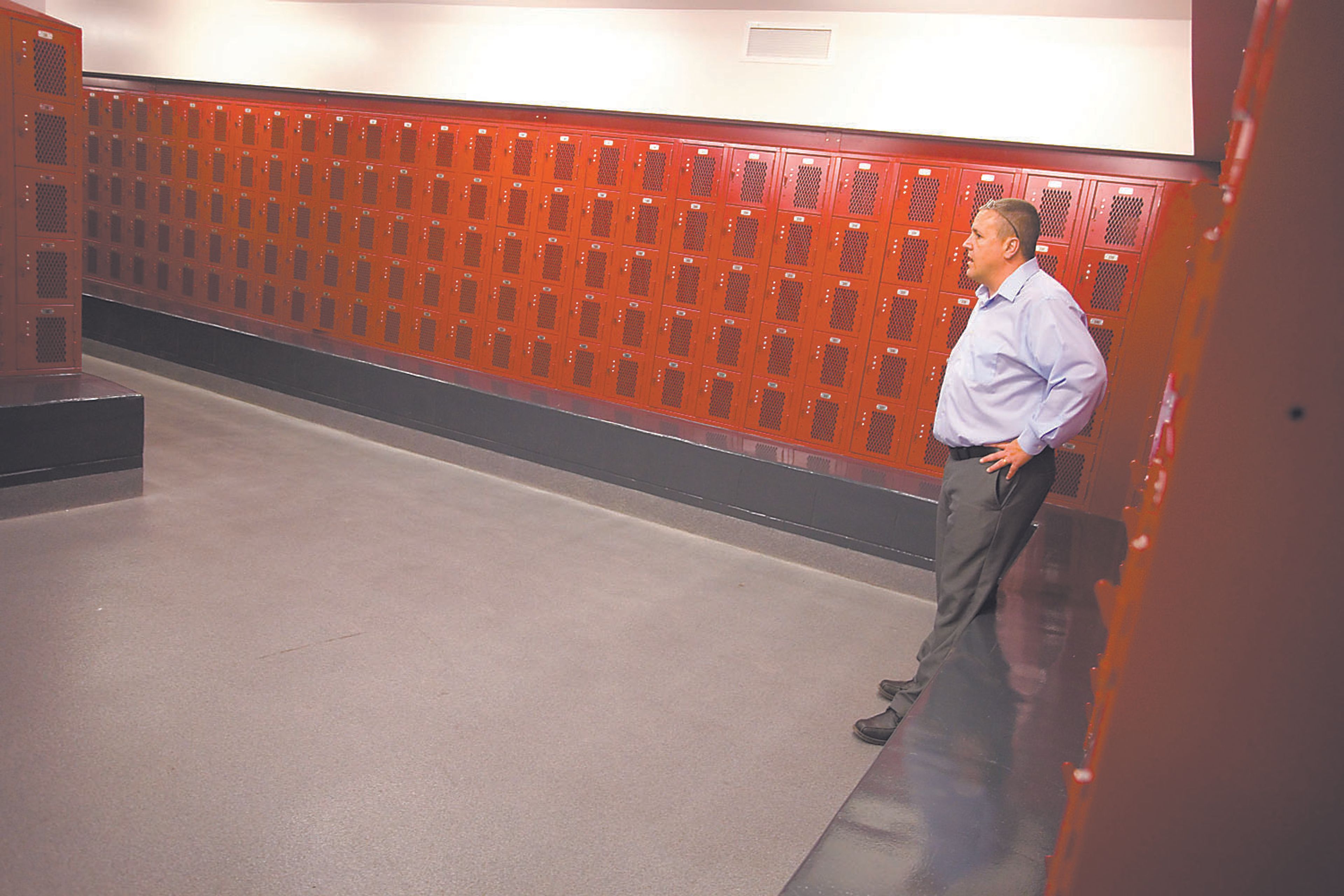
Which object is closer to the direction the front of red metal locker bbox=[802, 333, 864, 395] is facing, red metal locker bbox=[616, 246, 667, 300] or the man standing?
the man standing

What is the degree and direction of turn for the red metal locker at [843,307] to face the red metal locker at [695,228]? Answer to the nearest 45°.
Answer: approximately 90° to its right

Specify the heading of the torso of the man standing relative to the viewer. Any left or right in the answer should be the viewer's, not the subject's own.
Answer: facing to the left of the viewer

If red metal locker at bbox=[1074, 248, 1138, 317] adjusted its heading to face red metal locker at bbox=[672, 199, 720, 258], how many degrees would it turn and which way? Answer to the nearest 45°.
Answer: approximately 90° to its right

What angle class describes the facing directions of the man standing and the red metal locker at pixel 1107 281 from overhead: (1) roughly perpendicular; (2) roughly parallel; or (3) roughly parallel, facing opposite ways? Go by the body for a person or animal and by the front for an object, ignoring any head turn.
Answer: roughly perpendicular

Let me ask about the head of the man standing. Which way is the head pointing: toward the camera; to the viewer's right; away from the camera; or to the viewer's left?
to the viewer's left

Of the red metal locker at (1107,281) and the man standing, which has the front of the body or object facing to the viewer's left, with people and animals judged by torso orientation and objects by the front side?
the man standing

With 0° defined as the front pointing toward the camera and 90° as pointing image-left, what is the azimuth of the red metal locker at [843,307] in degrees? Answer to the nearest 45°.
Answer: approximately 0°

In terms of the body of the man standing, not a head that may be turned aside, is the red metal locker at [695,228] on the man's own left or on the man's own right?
on the man's own right

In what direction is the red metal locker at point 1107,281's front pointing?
toward the camera

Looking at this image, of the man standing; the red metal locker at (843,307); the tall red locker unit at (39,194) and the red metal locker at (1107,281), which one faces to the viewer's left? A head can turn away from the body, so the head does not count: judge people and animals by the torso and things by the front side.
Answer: the man standing

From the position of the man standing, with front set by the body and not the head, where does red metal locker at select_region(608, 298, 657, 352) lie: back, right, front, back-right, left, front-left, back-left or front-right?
front-right
